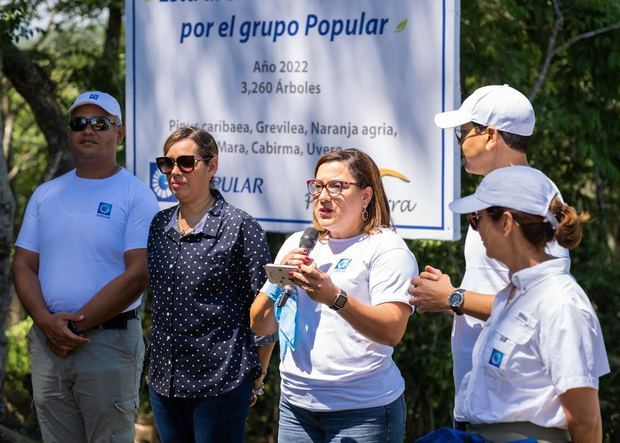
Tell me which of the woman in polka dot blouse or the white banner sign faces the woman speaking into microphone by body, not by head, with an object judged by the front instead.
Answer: the white banner sign

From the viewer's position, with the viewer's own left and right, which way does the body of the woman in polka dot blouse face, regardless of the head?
facing the viewer and to the left of the viewer

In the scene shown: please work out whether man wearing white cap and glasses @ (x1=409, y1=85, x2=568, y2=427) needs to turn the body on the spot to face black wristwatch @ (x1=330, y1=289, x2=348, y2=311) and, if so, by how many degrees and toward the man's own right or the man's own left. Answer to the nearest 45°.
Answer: approximately 45° to the man's own left

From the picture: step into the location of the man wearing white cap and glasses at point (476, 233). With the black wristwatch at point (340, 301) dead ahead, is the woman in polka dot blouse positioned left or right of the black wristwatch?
right

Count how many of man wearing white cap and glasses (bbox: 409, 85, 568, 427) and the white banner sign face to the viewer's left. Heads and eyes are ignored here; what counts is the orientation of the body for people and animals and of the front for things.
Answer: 1

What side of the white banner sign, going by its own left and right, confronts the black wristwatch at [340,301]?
front

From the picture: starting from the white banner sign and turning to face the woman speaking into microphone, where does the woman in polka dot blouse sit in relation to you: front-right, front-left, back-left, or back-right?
front-right

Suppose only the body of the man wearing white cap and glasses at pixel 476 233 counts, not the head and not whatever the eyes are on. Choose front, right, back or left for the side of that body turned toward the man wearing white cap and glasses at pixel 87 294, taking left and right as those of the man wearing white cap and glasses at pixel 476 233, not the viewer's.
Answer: front

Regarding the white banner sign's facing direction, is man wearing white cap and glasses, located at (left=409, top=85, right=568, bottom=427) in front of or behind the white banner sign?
in front

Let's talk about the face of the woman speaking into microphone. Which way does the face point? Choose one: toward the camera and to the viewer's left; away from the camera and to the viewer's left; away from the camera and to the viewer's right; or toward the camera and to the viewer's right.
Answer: toward the camera and to the viewer's left

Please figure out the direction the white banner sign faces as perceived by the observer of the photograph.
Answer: facing the viewer

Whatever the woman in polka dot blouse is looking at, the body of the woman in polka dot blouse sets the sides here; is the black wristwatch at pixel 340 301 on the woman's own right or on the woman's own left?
on the woman's own left

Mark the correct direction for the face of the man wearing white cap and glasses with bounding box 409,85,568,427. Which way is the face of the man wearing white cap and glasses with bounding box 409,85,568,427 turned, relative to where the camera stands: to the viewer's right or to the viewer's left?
to the viewer's left

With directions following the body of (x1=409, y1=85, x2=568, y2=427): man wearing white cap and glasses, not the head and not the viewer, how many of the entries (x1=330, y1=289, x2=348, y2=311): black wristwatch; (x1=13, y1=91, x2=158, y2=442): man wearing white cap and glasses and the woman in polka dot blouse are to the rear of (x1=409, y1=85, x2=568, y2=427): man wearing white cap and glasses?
0

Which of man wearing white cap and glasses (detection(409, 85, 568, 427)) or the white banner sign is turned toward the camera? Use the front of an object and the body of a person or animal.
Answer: the white banner sign

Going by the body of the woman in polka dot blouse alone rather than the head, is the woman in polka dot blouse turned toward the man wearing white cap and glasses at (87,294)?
no

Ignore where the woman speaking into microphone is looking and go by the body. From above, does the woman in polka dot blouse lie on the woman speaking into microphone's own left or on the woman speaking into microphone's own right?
on the woman speaking into microphone's own right

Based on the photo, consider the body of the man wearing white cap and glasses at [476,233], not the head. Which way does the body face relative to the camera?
to the viewer's left

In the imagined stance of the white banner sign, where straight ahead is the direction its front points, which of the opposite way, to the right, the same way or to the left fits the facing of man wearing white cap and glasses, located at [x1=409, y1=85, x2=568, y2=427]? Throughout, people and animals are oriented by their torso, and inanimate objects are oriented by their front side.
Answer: to the right
